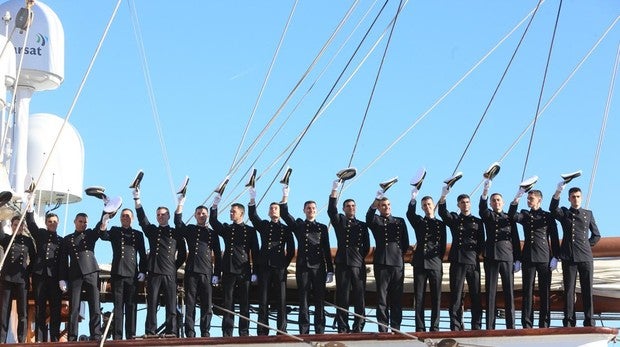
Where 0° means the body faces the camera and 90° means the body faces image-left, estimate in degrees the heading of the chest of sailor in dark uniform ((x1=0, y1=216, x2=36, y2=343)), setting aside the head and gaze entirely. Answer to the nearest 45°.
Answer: approximately 0°

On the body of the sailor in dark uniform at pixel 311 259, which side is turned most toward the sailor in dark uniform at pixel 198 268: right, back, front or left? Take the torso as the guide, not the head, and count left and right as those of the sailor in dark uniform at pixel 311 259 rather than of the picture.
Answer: right

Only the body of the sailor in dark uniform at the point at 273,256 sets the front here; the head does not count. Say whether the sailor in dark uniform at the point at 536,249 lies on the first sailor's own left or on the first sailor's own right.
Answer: on the first sailor's own left

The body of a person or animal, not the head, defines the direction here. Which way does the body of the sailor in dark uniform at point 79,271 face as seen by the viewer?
toward the camera

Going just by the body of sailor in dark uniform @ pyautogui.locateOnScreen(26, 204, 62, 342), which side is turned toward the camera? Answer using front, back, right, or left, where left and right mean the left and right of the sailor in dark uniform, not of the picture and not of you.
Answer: front

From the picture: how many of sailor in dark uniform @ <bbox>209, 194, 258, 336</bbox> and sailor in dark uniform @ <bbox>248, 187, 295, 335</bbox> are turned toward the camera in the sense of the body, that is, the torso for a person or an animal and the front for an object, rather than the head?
2

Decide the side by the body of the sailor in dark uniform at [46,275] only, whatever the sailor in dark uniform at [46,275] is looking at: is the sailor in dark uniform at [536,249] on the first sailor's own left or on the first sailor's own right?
on the first sailor's own left

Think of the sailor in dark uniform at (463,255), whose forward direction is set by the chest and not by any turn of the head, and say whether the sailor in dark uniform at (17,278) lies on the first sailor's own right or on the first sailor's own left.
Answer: on the first sailor's own right

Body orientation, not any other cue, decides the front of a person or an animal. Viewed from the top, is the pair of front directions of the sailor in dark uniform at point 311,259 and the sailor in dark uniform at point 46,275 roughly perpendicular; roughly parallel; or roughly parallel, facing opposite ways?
roughly parallel

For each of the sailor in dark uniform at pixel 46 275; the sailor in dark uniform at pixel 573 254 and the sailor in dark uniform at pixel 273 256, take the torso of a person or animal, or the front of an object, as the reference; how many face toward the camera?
3

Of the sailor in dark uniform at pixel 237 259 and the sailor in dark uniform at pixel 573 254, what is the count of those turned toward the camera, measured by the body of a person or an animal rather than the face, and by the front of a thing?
2

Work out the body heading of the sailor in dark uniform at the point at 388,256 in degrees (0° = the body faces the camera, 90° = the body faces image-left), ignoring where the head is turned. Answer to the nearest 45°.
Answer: approximately 0°

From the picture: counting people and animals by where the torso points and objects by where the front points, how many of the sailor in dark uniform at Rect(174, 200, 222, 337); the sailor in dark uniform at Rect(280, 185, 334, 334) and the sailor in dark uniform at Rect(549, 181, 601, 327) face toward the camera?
3

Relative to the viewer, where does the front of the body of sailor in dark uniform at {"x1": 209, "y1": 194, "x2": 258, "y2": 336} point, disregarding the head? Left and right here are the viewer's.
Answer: facing the viewer

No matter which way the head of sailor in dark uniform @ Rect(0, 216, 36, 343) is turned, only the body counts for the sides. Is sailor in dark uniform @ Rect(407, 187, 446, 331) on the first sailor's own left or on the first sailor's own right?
on the first sailor's own left
